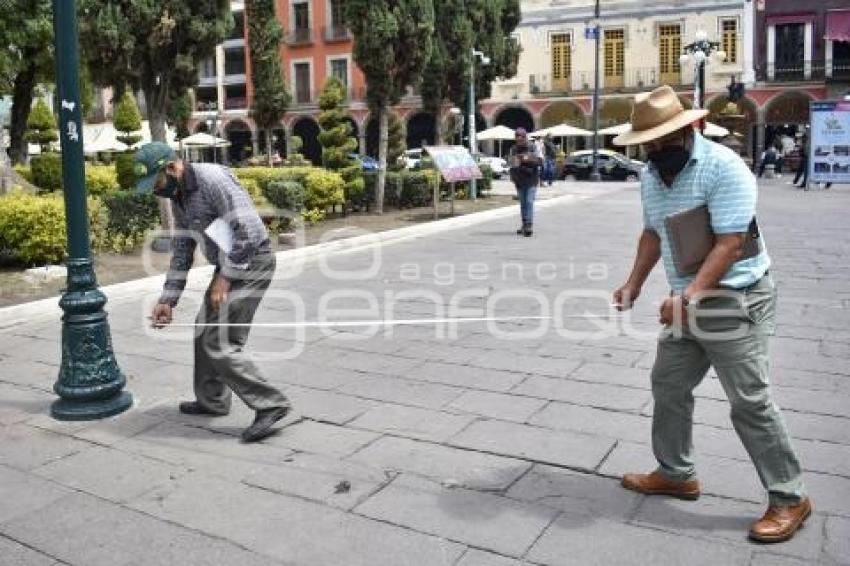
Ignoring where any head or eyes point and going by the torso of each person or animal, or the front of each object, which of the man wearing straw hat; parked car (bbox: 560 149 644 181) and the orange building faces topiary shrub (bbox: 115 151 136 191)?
the orange building

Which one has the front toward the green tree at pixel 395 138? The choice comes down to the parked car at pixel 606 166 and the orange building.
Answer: the orange building

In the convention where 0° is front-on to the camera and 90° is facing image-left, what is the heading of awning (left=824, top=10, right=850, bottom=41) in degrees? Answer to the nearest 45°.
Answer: approximately 0°

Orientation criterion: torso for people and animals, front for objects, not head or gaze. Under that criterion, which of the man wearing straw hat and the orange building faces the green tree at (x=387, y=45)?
the orange building

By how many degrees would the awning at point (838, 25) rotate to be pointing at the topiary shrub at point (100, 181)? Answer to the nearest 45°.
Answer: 0° — it already faces it

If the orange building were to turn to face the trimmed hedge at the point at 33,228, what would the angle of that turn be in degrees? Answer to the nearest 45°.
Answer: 0° — it already faces it

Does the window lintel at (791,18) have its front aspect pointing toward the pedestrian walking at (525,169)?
yes

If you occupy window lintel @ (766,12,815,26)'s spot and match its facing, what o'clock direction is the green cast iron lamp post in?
The green cast iron lamp post is roughly at 12 o'clock from the window lintel.

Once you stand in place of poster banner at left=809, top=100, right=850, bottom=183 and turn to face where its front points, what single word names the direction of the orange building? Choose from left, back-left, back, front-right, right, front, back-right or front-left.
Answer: back-right
